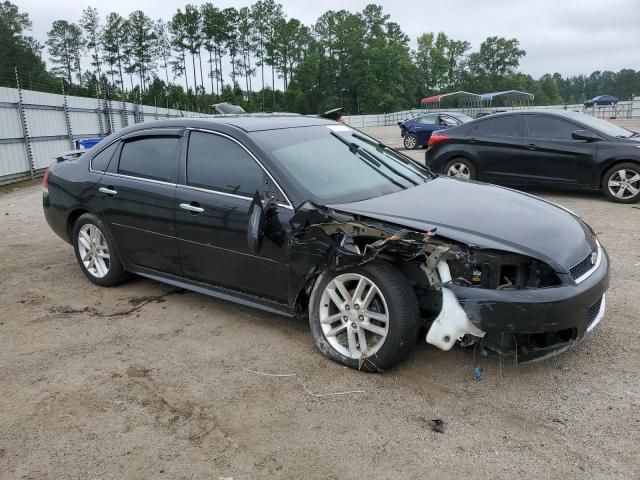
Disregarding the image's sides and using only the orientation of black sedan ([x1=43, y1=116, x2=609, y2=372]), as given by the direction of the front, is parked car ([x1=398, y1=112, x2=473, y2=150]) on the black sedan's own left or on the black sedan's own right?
on the black sedan's own left

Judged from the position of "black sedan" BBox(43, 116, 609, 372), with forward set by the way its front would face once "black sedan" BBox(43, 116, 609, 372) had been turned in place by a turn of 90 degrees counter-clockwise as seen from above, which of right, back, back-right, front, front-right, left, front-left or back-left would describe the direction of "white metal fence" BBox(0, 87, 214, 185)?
left

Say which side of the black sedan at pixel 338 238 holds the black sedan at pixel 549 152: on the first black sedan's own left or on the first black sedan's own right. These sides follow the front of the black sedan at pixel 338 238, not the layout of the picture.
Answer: on the first black sedan's own left

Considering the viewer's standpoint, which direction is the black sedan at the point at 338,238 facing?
facing the viewer and to the right of the viewer
